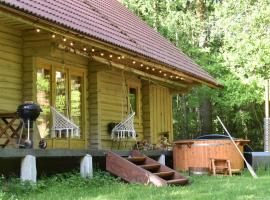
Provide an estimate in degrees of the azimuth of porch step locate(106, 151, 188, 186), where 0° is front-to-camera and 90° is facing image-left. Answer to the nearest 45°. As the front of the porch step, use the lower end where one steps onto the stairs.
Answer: approximately 315°

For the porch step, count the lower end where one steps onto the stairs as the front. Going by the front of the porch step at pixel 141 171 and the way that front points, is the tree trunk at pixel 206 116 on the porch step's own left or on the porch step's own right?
on the porch step's own left

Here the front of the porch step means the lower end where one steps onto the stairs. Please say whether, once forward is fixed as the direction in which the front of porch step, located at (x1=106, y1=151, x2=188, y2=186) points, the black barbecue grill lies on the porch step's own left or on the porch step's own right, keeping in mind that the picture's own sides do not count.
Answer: on the porch step's own right

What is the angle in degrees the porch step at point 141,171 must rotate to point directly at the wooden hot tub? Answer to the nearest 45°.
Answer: approximately 90° to its left
